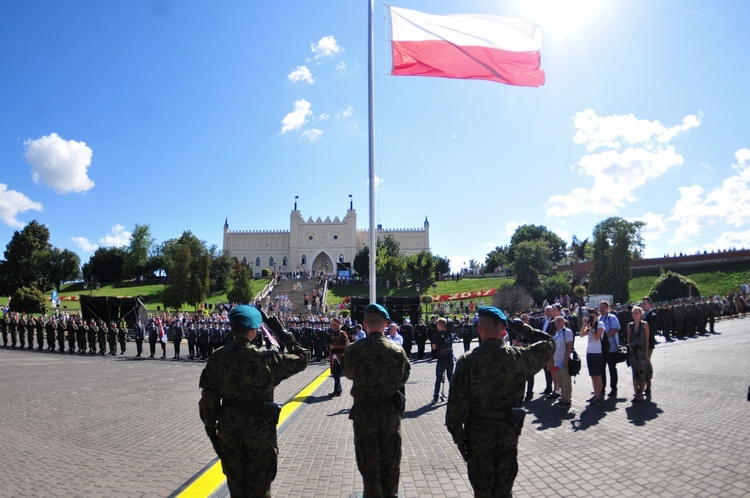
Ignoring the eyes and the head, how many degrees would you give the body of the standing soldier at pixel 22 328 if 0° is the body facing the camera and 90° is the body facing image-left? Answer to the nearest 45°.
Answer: approximately 315°

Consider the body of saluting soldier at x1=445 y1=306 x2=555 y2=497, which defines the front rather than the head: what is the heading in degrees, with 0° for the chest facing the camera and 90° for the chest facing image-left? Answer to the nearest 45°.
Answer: approximately 180°

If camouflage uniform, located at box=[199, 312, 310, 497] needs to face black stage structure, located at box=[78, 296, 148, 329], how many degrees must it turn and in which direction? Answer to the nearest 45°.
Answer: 0° — it already faces it

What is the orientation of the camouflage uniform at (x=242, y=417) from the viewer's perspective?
away from the camera

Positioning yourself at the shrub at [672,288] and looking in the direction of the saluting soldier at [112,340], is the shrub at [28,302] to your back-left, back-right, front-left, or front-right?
front-right

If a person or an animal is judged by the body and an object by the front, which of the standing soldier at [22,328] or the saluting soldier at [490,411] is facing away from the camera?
the saluting soldier at [490,411]

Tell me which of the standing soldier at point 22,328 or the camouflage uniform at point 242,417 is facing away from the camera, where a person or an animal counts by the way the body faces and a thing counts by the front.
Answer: the camouflage uniform

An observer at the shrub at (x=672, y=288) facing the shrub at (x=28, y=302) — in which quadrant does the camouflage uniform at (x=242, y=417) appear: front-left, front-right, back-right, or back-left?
front-left

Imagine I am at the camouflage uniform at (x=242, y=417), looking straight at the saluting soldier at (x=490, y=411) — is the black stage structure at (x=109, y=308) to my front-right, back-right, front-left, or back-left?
back-left

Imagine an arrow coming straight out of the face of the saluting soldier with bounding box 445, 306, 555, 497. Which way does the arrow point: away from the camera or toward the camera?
away from the camera

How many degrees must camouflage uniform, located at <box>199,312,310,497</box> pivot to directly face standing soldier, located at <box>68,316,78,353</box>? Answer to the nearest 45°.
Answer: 0° — it already faces them

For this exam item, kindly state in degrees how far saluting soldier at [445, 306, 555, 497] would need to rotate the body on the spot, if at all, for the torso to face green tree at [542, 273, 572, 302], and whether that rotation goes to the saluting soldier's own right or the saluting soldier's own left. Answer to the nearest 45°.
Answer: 0° — they already face it

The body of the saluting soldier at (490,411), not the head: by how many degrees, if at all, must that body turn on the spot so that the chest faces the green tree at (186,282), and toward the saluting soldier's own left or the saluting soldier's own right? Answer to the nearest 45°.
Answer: approximately 45° to the saluting soldier's own left

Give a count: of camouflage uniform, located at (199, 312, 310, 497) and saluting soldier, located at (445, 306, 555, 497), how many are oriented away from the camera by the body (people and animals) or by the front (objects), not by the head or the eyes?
2
